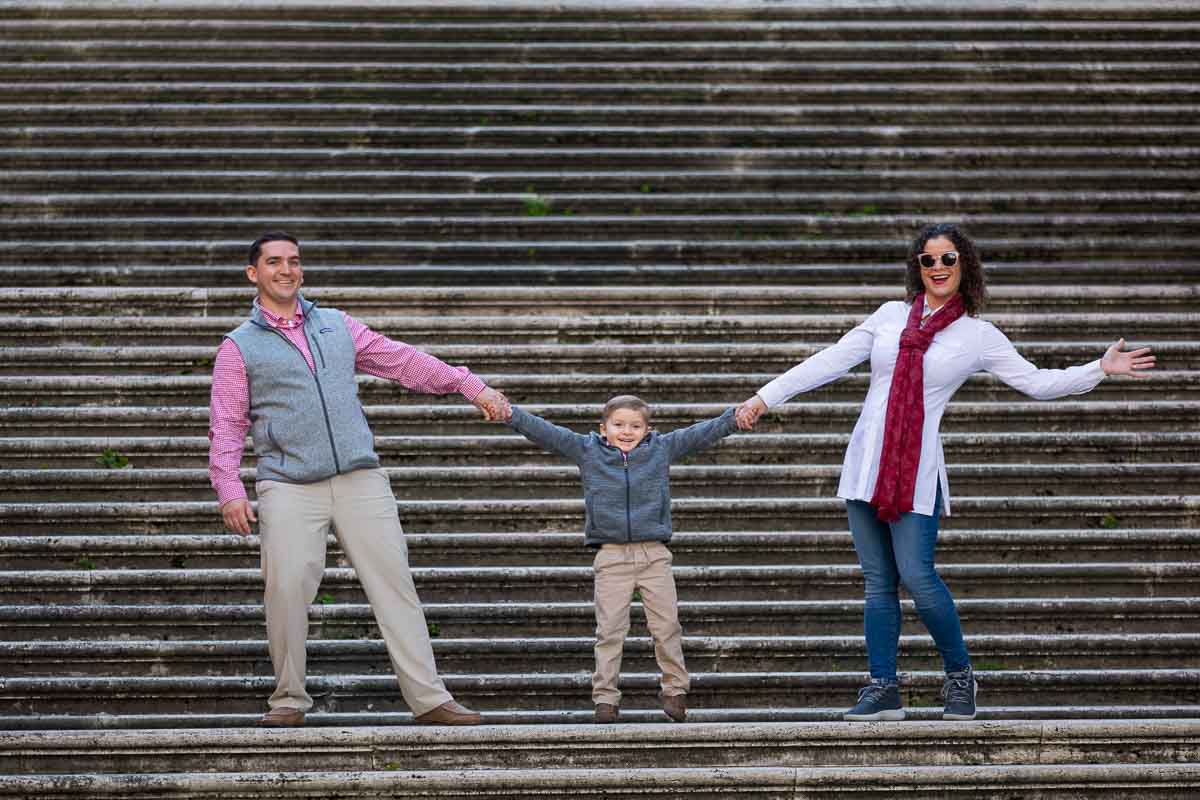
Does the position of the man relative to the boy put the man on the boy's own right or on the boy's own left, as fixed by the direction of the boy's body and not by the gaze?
on the boy's own right

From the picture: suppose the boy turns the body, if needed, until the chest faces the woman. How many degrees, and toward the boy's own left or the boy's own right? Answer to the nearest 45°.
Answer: approximately 90° to the boy's own left

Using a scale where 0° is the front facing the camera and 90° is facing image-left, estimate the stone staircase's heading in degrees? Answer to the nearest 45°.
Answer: approximately 0°

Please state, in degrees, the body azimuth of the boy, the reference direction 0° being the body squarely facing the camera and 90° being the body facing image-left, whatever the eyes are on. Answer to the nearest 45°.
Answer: approximately 0°
